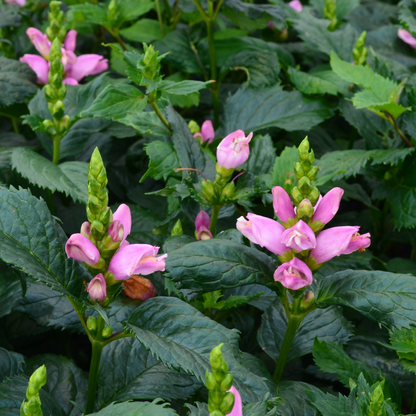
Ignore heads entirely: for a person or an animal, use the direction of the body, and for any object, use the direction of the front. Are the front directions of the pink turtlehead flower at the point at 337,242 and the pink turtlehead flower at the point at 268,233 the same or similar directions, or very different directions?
very different directions

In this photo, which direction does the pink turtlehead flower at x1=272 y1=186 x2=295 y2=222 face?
to the viewer's left

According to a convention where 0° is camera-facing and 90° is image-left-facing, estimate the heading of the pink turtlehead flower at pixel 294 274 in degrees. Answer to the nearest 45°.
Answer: approximately 0°

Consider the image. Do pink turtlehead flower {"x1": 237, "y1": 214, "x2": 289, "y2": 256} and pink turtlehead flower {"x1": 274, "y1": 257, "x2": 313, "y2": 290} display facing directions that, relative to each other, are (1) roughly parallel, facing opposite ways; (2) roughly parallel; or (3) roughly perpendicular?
roughly perpendicular

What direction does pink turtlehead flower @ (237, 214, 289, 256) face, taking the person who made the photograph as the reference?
facing to the left of the viewer

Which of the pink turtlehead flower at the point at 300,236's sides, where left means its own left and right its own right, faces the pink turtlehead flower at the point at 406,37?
back

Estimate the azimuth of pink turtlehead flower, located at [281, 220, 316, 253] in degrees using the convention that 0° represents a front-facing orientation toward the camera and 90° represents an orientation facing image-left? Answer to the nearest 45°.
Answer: approximately 0°

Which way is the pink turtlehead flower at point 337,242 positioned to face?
to the viewer's right

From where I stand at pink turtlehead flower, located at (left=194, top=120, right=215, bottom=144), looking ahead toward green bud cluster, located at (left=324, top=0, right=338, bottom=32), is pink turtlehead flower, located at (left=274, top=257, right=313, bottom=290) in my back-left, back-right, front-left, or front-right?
back-right

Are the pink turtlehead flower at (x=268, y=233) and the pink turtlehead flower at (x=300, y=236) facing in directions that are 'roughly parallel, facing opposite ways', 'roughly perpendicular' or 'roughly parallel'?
roughly perpendicular

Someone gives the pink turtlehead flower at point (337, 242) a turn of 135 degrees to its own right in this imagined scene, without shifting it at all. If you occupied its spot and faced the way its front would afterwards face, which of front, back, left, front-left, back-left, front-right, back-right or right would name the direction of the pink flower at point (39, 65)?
right
